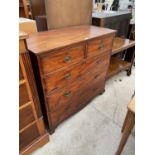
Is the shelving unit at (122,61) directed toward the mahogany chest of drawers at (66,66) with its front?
no

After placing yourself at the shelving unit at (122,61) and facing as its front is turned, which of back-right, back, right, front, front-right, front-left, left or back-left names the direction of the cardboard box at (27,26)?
right

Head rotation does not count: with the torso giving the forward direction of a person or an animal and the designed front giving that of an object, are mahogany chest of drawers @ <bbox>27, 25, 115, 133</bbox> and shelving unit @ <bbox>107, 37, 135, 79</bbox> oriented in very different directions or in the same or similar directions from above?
same or similar directions

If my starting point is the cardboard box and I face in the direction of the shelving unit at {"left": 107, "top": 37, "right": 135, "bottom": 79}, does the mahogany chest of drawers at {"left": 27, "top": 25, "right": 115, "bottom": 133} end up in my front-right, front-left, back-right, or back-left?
front-right

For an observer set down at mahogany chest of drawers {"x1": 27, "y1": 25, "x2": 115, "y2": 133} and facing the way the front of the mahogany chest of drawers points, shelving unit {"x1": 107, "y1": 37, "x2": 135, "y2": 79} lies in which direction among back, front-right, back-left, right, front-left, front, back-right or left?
left

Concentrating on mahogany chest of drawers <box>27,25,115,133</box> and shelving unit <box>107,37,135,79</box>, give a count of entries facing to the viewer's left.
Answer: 0

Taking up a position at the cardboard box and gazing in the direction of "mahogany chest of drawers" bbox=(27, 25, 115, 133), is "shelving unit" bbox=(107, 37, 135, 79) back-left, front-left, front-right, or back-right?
front-left

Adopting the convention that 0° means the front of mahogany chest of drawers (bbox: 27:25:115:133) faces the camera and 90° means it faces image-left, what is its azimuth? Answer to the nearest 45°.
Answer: approximately 315°
